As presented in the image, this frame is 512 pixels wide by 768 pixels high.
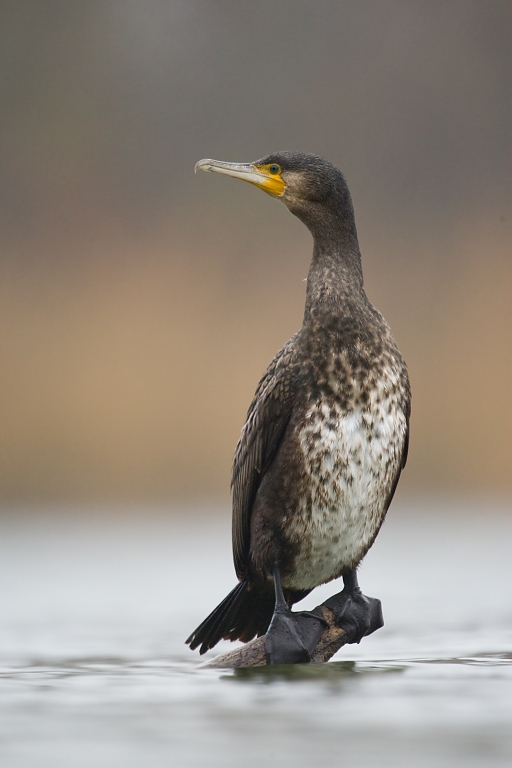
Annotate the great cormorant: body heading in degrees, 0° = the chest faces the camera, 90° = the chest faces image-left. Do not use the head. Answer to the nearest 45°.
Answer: approximately 315°
